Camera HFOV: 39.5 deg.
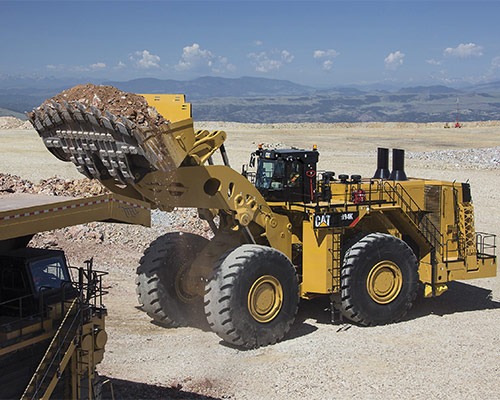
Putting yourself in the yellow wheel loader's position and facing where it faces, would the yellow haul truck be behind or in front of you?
in front

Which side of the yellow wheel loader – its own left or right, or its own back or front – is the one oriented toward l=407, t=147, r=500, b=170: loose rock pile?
back

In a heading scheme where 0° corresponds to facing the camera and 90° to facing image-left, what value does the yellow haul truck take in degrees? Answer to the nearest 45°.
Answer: approximately 315°

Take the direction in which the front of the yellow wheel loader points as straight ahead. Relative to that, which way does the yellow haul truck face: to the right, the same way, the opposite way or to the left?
to the left

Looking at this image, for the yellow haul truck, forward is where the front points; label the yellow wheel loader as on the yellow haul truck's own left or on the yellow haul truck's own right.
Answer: on the yellow haul truck's own left

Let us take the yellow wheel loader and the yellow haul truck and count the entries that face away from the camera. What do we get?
0

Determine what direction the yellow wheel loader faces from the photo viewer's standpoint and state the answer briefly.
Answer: facing the viewer and to the left of the viewer

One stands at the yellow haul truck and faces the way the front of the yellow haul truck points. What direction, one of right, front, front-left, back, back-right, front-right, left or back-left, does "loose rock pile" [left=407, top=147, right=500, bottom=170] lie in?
left
